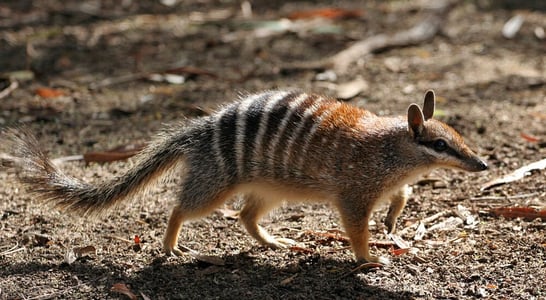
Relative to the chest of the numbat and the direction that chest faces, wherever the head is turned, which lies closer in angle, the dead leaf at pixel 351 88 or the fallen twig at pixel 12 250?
the dead leaf

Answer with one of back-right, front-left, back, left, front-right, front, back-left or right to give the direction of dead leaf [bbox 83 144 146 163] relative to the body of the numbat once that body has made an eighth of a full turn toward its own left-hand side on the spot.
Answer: left

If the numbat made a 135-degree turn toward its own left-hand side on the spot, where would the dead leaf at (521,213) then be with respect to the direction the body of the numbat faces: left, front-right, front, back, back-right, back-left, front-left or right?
back-right

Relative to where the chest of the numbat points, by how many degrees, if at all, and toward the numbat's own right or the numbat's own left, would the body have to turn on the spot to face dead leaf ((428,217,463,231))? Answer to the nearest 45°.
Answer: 0° — it already faces it

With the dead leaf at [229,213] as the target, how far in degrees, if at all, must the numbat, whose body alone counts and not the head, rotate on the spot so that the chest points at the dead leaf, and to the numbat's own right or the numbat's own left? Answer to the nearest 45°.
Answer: approximately 135° to the numbat's own left

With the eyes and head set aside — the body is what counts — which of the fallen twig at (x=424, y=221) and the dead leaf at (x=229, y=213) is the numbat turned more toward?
the fallen twig

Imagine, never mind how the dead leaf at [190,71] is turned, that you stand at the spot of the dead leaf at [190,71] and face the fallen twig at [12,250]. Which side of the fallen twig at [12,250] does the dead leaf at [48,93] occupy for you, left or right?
right

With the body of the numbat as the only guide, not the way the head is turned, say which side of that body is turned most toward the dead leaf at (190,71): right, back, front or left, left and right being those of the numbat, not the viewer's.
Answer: left

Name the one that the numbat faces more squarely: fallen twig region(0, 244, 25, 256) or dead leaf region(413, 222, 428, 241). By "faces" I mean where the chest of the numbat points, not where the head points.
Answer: the dead leaf

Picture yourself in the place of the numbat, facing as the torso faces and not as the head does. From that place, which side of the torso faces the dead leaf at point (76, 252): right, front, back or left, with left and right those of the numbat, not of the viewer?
back

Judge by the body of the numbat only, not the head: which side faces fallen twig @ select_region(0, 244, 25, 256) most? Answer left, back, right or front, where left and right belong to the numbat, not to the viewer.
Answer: back

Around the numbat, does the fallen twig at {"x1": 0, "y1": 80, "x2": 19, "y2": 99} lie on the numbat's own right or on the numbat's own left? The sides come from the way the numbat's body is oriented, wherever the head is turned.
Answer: on the numbat's own left

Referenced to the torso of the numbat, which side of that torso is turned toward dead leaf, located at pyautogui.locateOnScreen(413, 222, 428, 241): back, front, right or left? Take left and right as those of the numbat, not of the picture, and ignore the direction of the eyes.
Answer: front

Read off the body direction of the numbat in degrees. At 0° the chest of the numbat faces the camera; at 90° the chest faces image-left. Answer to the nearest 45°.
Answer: approximately 270°
